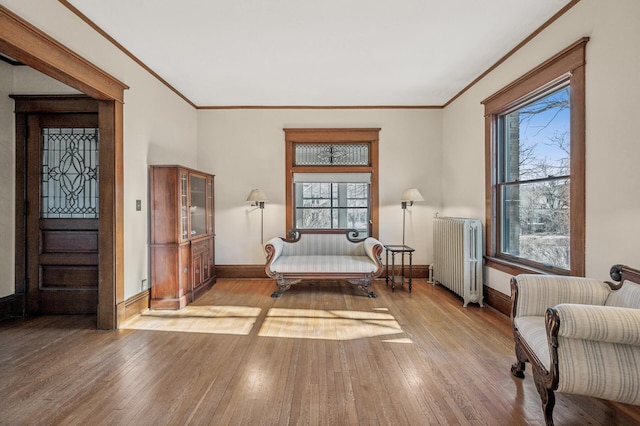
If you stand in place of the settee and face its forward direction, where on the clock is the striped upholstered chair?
The striped upholstered chair is roughly at 11 o'clock from the settee.

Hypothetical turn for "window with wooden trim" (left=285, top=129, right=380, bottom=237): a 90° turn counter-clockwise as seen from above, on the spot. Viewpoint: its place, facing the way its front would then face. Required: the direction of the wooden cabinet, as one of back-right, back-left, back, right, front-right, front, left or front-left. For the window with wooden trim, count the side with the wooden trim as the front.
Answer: back-right

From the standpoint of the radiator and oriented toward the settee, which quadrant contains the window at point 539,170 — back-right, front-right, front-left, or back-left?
back-left

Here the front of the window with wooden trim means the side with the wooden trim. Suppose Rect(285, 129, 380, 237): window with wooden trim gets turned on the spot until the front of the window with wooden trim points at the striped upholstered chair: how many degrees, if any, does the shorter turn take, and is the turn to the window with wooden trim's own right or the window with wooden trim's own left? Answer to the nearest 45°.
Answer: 0° — it already faces it

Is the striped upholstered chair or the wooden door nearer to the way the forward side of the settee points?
the striped upholstered chair

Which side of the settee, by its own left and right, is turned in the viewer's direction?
front

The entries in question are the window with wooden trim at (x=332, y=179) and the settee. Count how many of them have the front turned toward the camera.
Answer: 2

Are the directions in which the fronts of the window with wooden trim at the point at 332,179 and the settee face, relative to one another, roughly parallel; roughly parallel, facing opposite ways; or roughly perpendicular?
roughly parallel

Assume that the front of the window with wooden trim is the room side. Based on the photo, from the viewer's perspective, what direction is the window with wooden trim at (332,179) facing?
toward the camera

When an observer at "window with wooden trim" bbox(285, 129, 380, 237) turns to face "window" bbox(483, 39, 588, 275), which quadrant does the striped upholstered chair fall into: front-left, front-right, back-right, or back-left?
front-right

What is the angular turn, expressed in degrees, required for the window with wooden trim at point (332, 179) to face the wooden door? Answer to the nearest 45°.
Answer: approximately 45° to its right

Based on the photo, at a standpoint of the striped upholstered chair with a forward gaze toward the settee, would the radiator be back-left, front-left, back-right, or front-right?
front-right

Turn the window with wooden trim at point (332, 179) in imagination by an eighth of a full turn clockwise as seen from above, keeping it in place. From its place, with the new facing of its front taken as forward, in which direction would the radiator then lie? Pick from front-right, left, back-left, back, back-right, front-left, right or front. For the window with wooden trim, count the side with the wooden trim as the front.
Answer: left

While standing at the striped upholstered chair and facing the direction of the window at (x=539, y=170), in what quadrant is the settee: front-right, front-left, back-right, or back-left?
front-left
